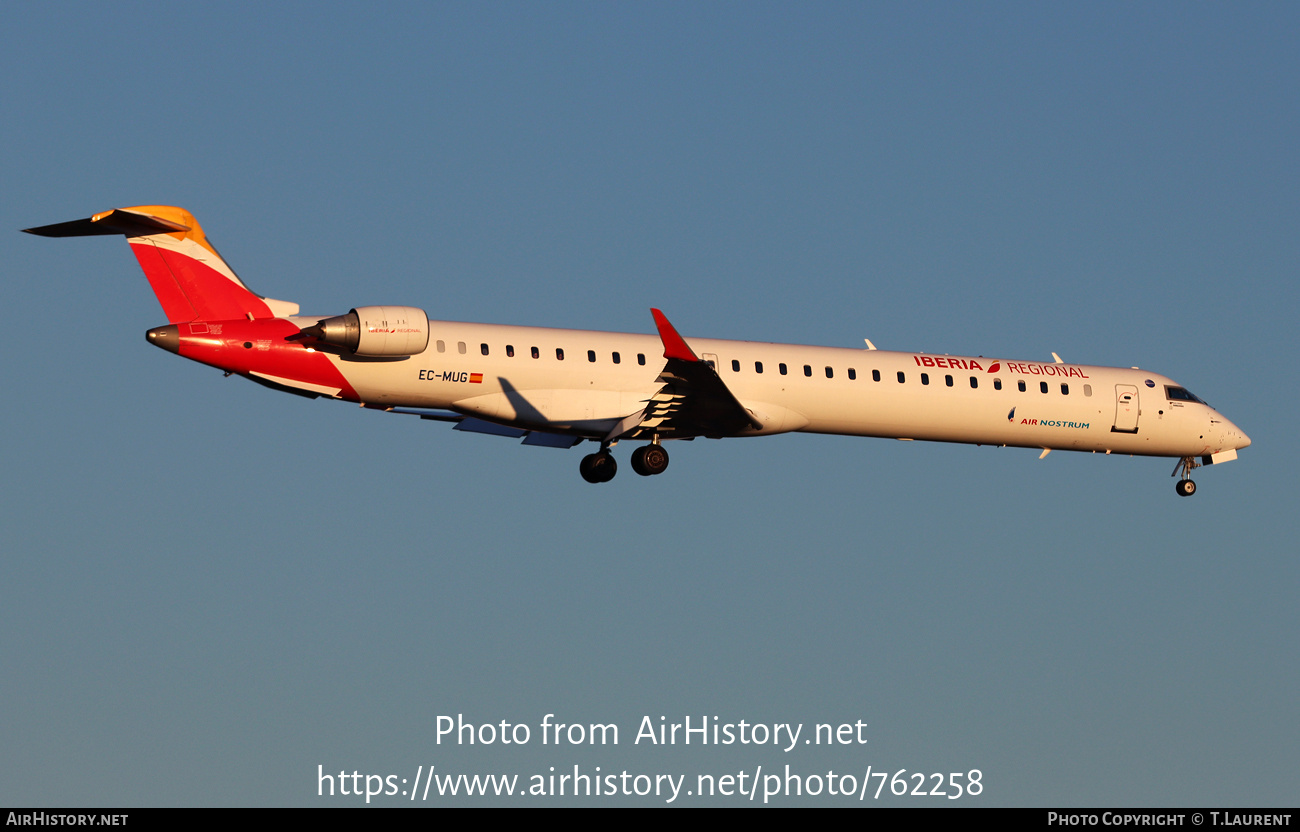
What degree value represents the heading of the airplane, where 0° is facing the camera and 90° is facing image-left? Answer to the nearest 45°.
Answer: approximately 270°
